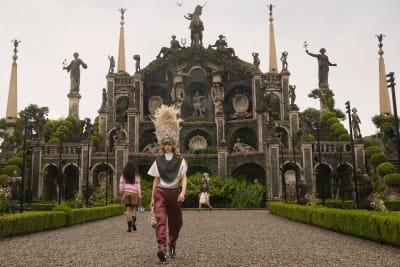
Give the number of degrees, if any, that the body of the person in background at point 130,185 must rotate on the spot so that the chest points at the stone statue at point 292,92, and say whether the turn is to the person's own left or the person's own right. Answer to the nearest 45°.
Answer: approximately 45° to the person's own right

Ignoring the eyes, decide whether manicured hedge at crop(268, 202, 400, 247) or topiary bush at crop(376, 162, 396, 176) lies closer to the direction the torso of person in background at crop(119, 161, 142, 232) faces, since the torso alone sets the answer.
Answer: the topiary bush

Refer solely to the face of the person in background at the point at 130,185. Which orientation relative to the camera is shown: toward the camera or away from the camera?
away from the camera

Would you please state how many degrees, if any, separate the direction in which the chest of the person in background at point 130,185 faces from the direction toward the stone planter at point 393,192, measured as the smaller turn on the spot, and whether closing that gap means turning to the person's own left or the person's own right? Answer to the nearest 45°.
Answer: approximately 45° to the person's own right

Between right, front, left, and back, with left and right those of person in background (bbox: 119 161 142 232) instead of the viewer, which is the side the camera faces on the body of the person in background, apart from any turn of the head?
back

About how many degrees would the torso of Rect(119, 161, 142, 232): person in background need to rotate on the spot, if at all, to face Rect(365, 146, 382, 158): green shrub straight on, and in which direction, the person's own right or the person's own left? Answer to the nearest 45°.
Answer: approximately 45° to the person's own right
